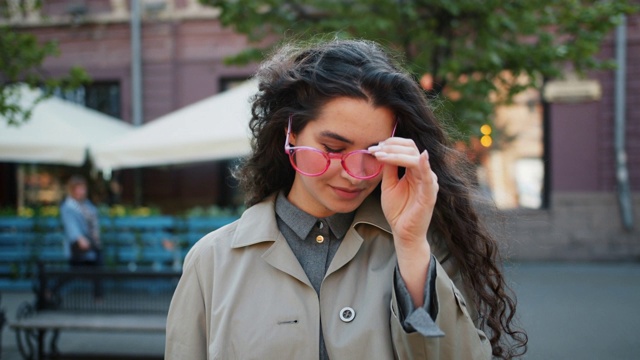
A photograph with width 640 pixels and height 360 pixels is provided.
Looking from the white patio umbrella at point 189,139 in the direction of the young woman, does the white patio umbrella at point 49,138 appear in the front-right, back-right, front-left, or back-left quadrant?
back-right

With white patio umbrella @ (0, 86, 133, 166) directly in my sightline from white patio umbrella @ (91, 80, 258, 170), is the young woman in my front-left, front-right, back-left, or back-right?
back-left

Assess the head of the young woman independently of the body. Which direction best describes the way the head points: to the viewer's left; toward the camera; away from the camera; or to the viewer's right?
toward the camera

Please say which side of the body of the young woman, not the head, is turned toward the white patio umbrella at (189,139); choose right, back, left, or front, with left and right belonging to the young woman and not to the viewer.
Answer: back

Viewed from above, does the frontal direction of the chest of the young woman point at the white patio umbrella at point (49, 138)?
no

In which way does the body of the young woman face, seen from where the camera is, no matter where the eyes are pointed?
toward the camera
